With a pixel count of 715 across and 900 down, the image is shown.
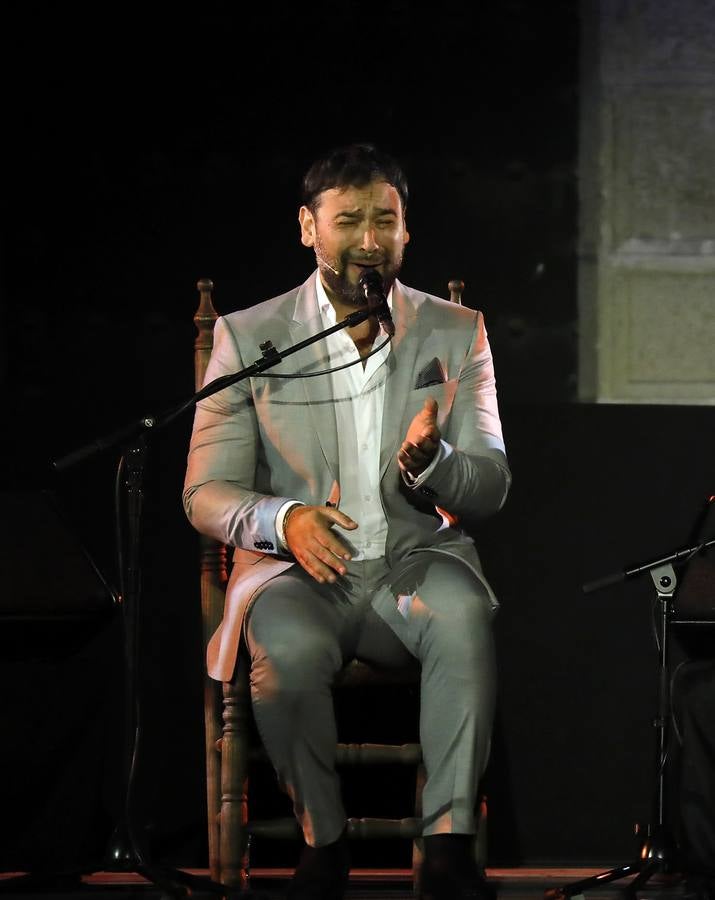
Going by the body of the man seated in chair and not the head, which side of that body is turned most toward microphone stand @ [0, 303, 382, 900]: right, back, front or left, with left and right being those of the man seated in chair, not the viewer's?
right

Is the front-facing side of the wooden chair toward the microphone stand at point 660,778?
no

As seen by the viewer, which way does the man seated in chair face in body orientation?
toward the camera

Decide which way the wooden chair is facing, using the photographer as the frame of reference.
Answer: facing the viewer

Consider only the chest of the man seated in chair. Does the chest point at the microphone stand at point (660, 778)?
no
